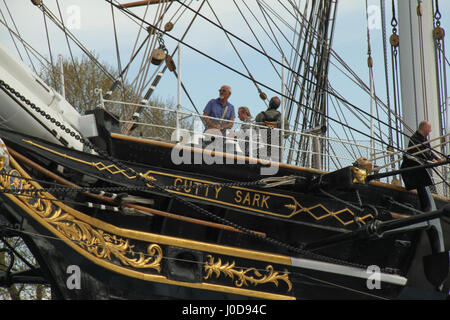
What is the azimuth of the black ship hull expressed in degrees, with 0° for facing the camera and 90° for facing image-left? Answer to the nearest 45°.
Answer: approximately 90°
